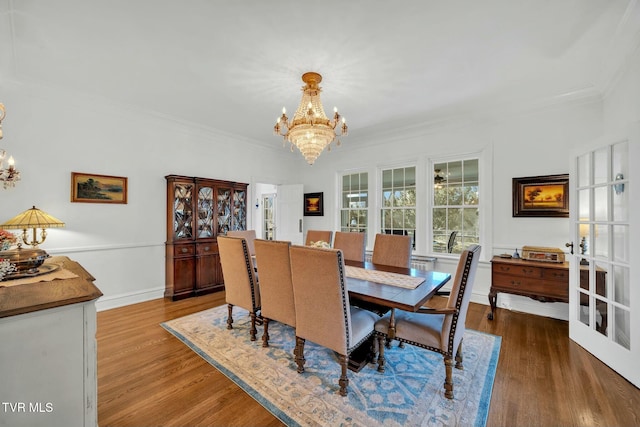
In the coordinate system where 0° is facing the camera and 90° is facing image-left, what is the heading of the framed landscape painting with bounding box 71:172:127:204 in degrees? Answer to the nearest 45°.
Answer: approximately 315°

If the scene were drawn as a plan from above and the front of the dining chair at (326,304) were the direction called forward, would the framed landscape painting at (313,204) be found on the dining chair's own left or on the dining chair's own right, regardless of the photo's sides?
on the dining chair's own left

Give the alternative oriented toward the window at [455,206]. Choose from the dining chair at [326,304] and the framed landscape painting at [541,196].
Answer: the dining chair

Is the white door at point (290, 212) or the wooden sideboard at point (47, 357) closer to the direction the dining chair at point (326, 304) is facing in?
the white door

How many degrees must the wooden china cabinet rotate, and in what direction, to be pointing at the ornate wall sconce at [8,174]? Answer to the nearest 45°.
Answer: approximately 90° to its right

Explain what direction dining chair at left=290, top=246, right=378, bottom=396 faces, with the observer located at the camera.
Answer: facing away from the viewer and to the right of the viewer

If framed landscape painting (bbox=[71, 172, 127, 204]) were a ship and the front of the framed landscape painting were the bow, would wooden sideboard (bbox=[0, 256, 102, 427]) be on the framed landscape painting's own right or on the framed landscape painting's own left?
on the framed landscape painting's own right

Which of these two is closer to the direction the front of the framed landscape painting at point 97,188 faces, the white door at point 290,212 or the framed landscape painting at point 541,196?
the framed landscape painting

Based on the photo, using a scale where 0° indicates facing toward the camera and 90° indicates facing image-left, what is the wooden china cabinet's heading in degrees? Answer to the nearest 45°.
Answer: approximately 315°

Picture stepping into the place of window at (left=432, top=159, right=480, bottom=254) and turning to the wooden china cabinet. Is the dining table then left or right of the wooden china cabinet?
left

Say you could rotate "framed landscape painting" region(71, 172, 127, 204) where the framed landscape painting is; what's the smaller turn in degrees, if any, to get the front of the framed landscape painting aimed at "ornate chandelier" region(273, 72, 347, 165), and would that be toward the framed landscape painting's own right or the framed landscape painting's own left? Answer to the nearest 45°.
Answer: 0° — it already faces it

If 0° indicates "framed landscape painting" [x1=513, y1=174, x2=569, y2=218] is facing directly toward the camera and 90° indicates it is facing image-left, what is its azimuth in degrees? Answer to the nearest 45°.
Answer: approximately 0°

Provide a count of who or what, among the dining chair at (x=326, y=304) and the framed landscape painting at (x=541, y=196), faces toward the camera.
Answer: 1
